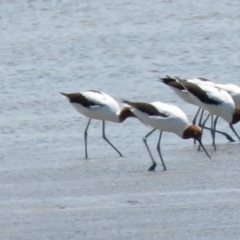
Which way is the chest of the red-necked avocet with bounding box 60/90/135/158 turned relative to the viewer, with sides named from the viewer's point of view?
facing to the right of the viewer

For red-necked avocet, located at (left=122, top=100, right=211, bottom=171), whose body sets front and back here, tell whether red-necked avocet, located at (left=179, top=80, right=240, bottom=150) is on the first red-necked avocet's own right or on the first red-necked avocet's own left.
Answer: on the first red-necked avocet's own left

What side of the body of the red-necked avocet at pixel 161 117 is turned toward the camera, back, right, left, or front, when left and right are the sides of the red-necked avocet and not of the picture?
right

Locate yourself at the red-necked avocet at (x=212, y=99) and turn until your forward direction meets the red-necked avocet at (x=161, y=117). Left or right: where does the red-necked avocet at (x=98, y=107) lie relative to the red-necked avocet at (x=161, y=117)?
right

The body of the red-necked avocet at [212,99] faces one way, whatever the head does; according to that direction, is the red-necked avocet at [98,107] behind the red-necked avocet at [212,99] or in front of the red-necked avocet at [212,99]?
behind

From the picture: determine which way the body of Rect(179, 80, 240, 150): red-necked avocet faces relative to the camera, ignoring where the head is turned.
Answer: to the viewer's right

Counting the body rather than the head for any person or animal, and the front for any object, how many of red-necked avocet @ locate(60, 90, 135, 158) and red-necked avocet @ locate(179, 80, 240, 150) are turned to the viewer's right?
2

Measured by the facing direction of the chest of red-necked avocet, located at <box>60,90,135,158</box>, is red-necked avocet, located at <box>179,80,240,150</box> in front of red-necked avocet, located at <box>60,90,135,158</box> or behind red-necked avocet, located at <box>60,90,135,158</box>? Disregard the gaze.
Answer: in front
